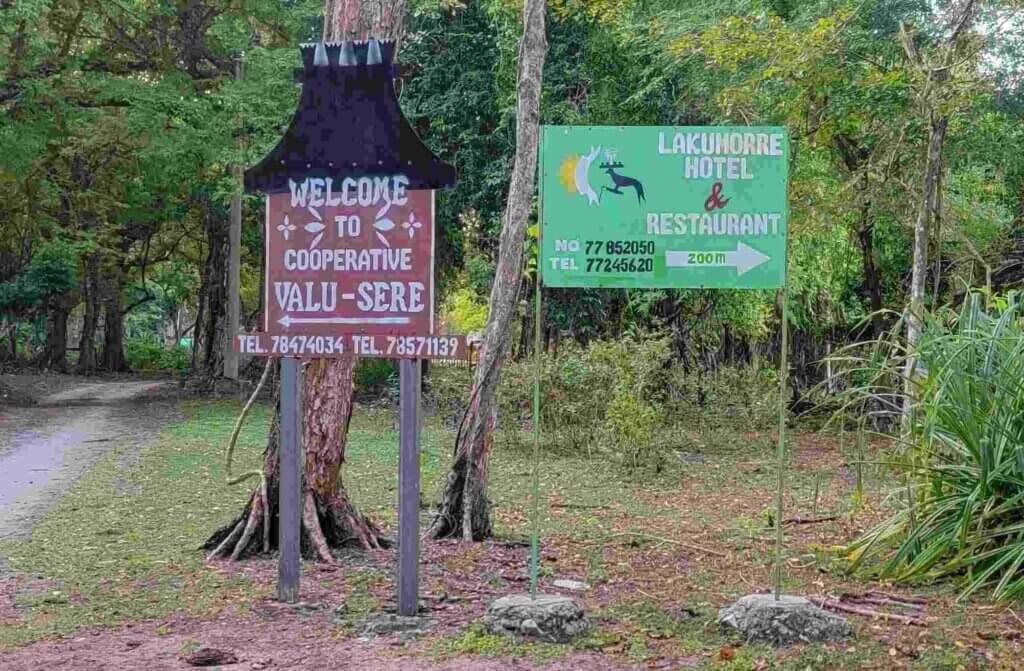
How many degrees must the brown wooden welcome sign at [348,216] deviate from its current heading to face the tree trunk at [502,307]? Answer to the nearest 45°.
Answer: approximately 135° to its left

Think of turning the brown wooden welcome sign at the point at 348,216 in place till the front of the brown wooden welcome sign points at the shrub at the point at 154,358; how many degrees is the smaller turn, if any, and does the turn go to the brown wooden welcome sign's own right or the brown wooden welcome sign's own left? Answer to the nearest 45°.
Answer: approximately 180°

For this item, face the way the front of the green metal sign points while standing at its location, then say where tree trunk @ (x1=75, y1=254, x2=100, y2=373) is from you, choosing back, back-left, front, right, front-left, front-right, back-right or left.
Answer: back-right

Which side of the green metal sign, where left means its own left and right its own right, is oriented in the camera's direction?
front

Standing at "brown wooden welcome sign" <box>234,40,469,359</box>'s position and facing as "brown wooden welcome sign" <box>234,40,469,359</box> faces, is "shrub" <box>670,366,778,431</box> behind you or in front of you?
behind

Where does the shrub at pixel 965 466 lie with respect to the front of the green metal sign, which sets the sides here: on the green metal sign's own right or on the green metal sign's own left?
on the green metal sign's own left

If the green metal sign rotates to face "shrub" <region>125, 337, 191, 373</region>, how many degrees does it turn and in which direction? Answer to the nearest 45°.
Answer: approximately 135° to its right

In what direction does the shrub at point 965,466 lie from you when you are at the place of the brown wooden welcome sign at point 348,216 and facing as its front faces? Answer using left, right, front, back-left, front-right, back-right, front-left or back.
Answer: left

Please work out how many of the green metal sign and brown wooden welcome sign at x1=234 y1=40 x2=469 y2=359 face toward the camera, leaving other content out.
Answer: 2

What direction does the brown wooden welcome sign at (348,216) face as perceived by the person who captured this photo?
facing the viewer

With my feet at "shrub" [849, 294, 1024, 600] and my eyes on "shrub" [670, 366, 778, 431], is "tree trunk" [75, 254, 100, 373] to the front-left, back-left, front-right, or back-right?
front-left

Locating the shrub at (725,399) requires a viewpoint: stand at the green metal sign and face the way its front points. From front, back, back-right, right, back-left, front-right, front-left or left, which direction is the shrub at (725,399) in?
back

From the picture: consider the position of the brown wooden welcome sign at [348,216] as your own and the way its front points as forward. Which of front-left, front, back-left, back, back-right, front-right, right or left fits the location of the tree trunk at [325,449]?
back

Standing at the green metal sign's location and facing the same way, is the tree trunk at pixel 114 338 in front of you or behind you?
behind

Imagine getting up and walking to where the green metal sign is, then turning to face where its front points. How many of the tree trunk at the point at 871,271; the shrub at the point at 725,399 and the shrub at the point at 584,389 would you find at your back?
3

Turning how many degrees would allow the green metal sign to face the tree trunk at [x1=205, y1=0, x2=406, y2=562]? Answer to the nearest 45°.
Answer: approximately 135° to its right

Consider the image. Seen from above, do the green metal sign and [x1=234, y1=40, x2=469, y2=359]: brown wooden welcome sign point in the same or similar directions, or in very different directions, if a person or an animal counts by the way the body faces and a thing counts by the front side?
same or similar directions
